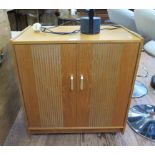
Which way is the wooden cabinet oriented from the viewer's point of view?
toward the camera

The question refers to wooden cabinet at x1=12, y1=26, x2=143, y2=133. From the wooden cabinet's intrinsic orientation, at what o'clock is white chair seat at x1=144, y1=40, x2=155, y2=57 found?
The white chair seat is roughly at 8 o'clock from the wooden cabinet.
